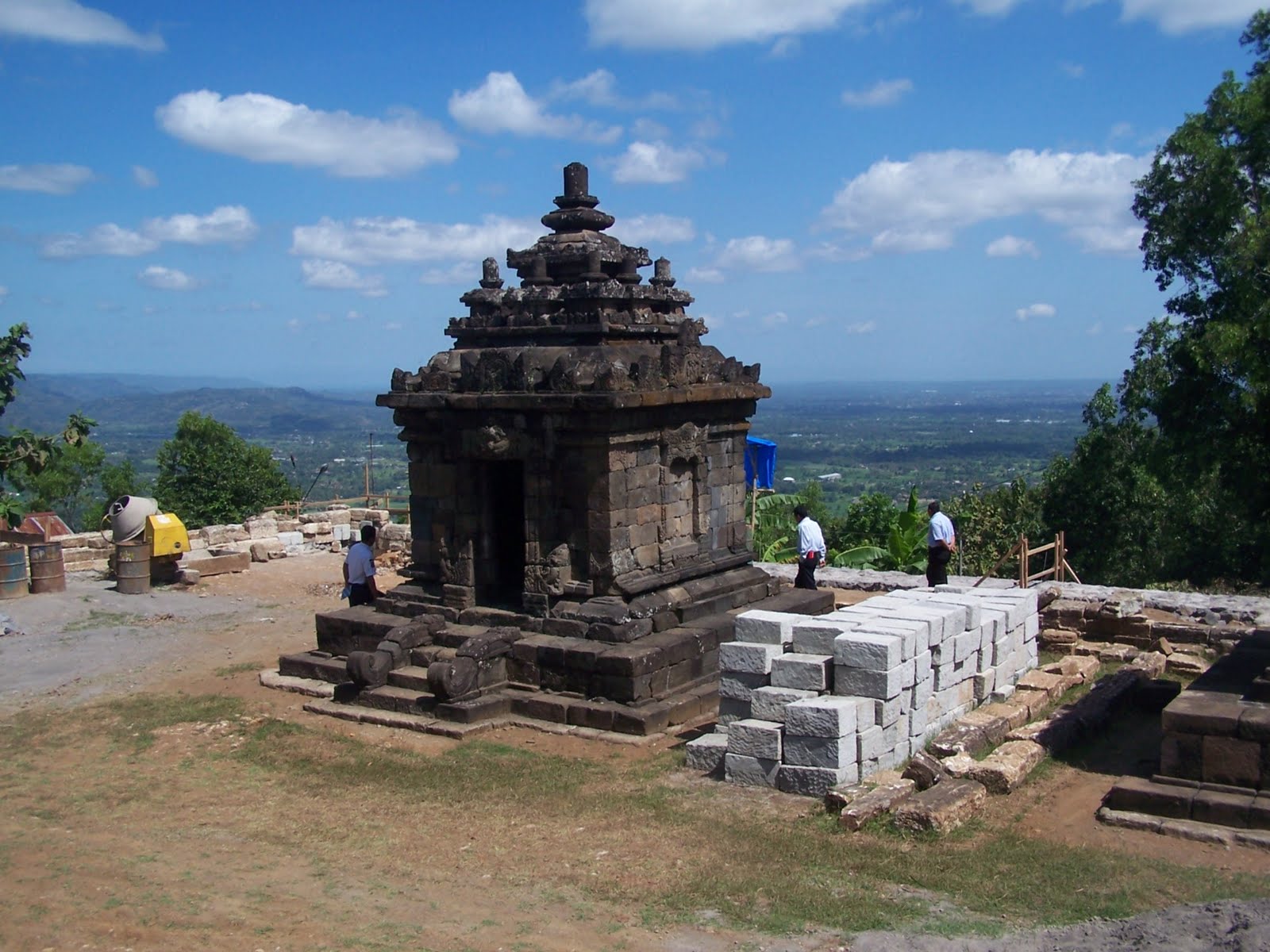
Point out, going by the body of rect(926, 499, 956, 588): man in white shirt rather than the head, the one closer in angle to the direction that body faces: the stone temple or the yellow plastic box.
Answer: the yellow plastic box

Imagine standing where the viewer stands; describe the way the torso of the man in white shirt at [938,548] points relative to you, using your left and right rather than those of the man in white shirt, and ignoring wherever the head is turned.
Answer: facing away from the viewer and to the left of the viewer

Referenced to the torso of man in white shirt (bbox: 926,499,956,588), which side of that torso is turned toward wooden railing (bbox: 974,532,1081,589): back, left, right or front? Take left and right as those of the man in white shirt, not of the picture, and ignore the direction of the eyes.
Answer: back

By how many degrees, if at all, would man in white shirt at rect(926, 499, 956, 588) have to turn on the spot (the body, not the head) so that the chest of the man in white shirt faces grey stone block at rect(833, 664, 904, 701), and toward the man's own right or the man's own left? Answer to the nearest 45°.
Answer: approximately 135° to the man's own left

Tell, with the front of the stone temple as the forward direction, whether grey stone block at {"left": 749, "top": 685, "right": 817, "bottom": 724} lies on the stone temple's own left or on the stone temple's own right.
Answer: on the stone temple's own left

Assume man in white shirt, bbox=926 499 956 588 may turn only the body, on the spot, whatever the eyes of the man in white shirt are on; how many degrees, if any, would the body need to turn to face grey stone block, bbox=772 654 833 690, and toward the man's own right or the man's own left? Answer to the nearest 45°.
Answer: approximately 135° to the man's own left

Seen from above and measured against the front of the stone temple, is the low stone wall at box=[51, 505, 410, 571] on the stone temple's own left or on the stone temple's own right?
on the stone temple's own right

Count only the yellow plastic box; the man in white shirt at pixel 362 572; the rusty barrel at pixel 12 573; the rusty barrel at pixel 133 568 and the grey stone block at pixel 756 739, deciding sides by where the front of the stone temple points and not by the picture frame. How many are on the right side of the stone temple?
4

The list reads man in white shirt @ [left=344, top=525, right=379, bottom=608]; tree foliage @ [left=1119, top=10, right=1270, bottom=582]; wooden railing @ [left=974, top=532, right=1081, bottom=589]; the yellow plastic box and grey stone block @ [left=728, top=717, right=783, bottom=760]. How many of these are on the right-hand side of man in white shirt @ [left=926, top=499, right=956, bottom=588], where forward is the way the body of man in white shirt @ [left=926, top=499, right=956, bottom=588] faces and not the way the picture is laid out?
2
